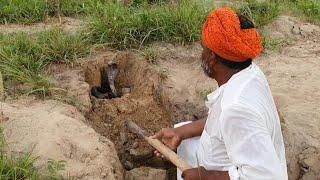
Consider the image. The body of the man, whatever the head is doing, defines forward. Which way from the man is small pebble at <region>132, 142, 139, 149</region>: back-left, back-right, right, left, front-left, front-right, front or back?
front-right

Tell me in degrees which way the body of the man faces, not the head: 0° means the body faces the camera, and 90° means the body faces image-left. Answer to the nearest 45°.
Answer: approximately 90°

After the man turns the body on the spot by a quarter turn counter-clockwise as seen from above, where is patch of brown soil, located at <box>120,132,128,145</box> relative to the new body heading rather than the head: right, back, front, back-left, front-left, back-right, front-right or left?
back-right

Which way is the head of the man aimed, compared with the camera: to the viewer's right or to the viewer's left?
to the viewer's left

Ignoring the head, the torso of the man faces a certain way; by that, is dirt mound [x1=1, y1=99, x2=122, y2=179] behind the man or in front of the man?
in front
